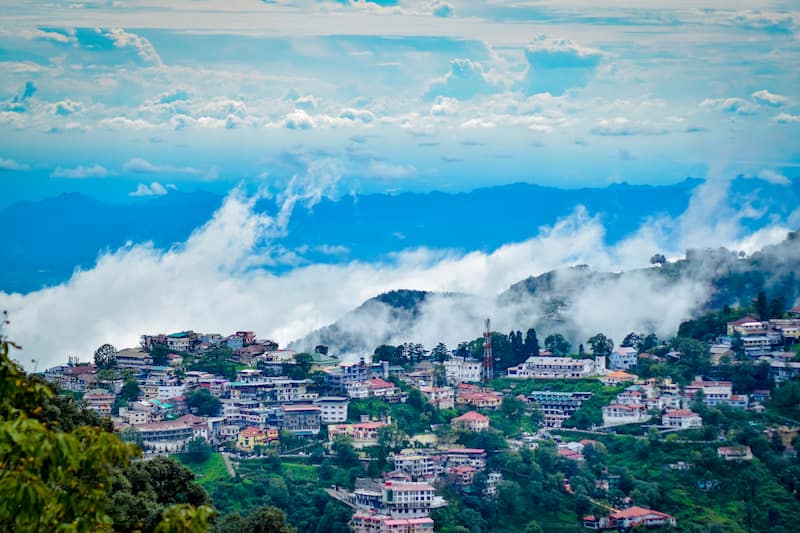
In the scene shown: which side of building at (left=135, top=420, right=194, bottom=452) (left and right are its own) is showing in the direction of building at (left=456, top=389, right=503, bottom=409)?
left

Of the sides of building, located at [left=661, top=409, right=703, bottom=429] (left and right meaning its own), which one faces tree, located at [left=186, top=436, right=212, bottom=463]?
right

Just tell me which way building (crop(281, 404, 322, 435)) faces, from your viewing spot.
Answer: facing the viewer

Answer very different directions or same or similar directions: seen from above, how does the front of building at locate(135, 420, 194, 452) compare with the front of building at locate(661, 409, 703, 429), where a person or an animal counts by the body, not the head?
same or similar directions

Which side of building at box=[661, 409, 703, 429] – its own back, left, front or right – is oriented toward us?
front

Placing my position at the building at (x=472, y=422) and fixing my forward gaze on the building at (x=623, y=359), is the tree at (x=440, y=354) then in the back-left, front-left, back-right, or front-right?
front-left

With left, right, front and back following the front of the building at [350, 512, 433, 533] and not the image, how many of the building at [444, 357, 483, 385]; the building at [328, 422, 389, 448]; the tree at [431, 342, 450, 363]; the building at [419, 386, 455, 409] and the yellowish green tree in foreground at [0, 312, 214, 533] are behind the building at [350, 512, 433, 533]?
4

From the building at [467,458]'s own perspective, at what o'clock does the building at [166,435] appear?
the building at [166,435] is roughly at 3 o'clock from the building at [467,458].

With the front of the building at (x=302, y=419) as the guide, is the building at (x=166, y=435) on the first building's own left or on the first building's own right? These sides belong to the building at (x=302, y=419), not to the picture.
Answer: on the first building's own right

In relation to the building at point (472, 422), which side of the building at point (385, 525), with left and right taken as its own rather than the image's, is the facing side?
back

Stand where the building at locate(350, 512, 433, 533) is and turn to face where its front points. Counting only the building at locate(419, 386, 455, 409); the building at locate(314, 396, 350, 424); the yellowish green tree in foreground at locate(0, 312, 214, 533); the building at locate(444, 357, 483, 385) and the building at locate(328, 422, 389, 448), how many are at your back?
4

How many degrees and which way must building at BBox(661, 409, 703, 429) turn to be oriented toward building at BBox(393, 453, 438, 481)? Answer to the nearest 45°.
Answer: approximately 45° to its right

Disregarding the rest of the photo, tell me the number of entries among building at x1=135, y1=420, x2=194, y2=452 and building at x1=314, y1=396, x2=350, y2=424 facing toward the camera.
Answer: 2

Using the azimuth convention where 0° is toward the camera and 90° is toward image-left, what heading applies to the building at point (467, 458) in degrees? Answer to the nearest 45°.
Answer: approximately 0°
